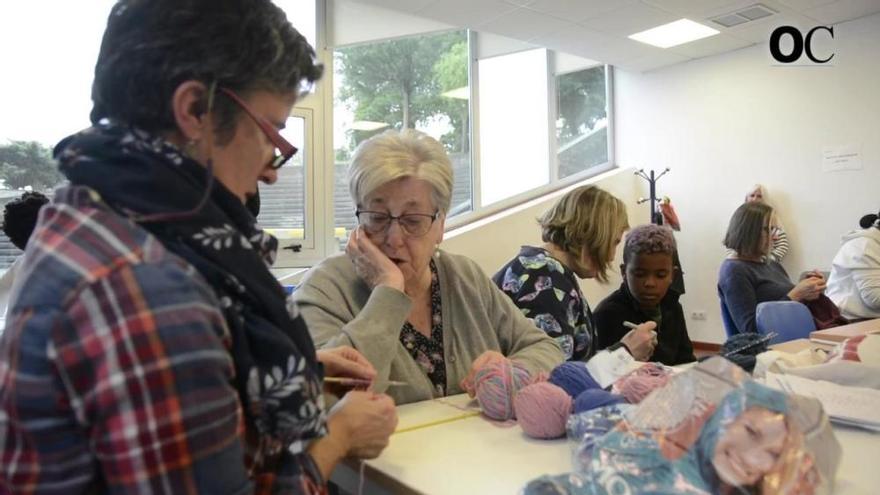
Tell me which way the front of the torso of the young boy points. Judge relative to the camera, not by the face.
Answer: toward the camera

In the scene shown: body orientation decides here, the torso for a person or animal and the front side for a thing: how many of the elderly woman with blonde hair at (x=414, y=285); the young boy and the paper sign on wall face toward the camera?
3

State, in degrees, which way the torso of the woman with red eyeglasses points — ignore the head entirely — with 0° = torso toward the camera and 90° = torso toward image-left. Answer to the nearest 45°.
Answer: approximately 270°

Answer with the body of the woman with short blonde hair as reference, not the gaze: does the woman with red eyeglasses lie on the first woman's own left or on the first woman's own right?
on the first woman's own right

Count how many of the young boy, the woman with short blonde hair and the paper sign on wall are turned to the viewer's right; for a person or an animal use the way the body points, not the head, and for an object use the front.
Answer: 1

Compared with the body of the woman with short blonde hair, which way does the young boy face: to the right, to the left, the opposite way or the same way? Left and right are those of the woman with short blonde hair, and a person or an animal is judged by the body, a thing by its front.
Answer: to the right

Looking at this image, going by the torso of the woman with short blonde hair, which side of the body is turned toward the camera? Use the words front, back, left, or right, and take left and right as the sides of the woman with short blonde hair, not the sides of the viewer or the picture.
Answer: right

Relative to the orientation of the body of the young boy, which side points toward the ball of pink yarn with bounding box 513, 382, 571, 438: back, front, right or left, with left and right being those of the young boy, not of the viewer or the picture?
front

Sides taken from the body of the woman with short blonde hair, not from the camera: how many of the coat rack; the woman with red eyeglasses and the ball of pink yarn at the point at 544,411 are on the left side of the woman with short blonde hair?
1

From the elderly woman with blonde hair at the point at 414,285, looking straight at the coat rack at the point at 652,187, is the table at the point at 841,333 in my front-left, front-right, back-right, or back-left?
front-right

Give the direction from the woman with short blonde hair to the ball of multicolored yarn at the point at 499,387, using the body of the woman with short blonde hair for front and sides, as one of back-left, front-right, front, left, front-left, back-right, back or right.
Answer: right

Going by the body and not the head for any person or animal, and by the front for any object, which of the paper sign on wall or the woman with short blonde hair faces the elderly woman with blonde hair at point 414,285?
the paper sign on wall

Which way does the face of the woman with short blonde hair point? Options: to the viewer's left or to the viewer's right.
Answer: to the viewer's right

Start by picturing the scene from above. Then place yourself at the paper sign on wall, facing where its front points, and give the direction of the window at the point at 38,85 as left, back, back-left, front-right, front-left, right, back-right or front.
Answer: front-right

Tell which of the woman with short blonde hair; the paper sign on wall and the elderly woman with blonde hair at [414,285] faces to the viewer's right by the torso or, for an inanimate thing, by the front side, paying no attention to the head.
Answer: the woman with short blonde hair

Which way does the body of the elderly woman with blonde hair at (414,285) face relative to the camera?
toward the camera

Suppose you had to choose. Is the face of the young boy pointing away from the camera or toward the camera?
toward the camera

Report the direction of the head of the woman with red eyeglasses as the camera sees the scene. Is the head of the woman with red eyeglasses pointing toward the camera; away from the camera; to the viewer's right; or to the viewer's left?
to the viewer's right
